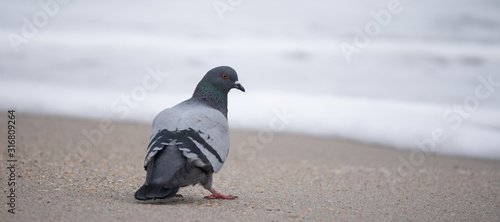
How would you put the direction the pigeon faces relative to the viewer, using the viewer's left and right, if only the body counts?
facing away from the viewer and to the right of the viewer
